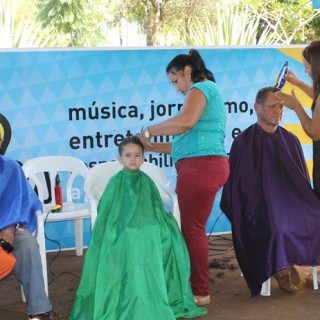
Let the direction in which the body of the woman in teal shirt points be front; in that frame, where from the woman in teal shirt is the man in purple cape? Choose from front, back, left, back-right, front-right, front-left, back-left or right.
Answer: back-right

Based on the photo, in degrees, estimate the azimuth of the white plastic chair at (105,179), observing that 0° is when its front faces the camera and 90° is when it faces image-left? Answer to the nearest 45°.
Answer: approximately 0°

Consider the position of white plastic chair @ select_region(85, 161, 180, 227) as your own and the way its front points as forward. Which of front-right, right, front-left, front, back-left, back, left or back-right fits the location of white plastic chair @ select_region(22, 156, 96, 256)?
back-right

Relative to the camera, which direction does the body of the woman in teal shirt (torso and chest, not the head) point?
to the viewer's left

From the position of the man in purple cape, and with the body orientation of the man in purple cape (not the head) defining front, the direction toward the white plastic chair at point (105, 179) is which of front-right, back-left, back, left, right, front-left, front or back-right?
back-right

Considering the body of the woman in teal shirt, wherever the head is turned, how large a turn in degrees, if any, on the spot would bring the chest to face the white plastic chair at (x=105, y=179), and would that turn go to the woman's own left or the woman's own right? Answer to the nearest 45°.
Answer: approximately 45° to the woman's own right

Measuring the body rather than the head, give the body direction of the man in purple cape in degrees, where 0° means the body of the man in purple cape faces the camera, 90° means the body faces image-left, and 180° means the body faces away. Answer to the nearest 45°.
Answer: approximately 315°

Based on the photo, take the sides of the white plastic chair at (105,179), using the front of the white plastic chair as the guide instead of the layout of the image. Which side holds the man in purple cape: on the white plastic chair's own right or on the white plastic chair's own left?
on the white plastic chair's own left
